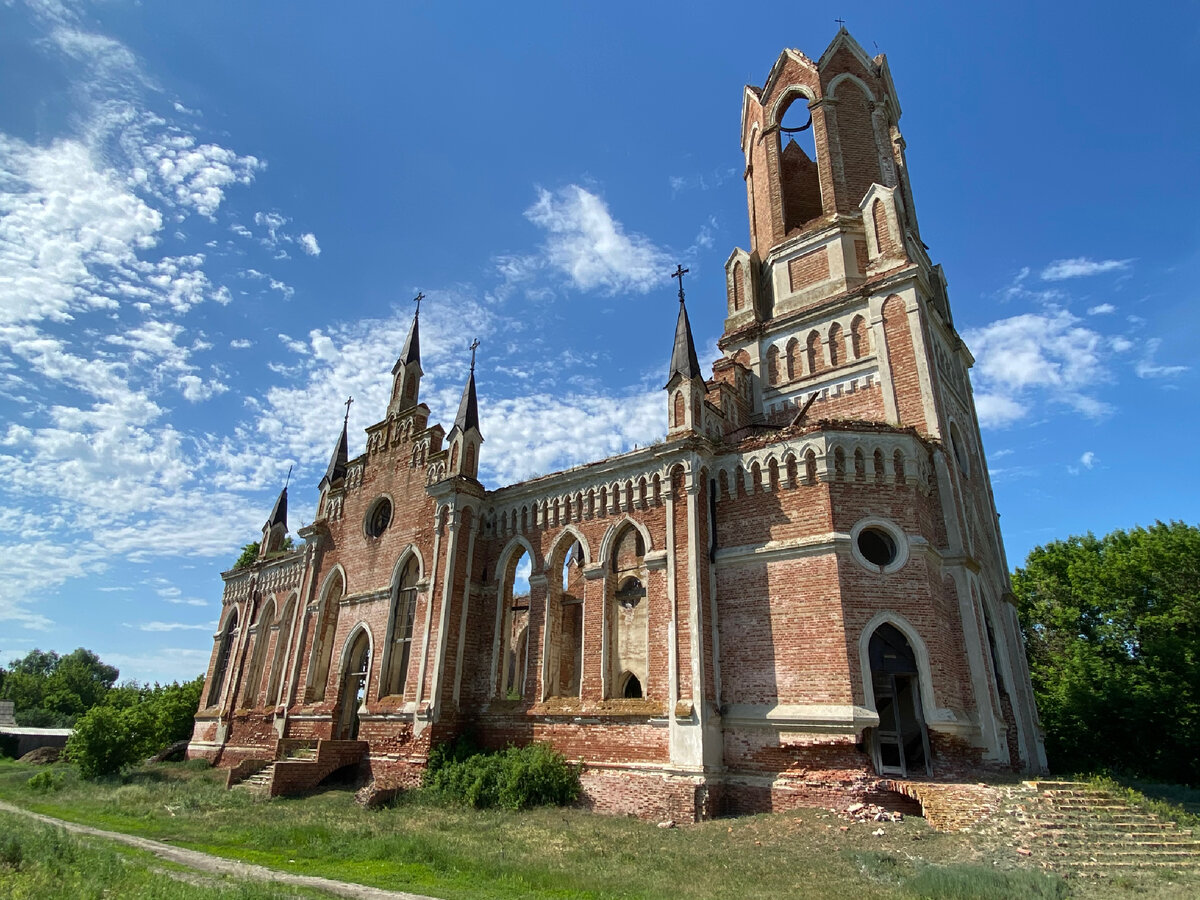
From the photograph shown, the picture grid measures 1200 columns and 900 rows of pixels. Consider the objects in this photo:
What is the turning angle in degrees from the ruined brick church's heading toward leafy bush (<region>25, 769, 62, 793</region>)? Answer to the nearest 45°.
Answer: approximately 135° to its right

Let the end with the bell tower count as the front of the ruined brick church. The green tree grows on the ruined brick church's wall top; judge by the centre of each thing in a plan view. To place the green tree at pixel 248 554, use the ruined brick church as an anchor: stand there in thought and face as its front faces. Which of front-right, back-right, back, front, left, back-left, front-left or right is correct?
back

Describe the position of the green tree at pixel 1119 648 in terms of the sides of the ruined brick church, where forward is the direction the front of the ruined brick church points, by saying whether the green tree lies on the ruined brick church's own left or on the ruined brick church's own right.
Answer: on the ruined brick church's own left

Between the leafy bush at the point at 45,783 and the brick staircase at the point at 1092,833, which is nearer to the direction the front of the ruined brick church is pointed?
the brick staircase

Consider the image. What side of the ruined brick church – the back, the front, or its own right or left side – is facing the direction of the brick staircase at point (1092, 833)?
front

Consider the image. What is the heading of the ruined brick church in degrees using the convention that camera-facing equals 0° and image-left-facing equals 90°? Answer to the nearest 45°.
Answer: approximately 315°

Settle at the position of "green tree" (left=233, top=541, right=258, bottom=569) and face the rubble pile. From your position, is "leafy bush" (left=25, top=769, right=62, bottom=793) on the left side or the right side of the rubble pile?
right
